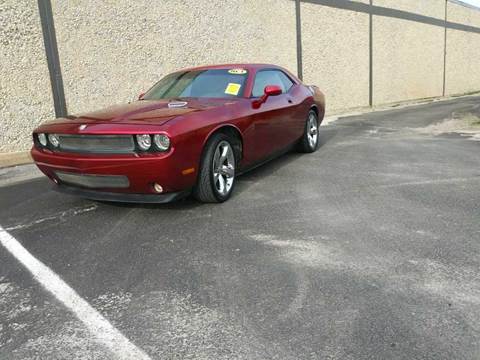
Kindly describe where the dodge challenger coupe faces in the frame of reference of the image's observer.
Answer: facing the viewer and to the left of the viewer
